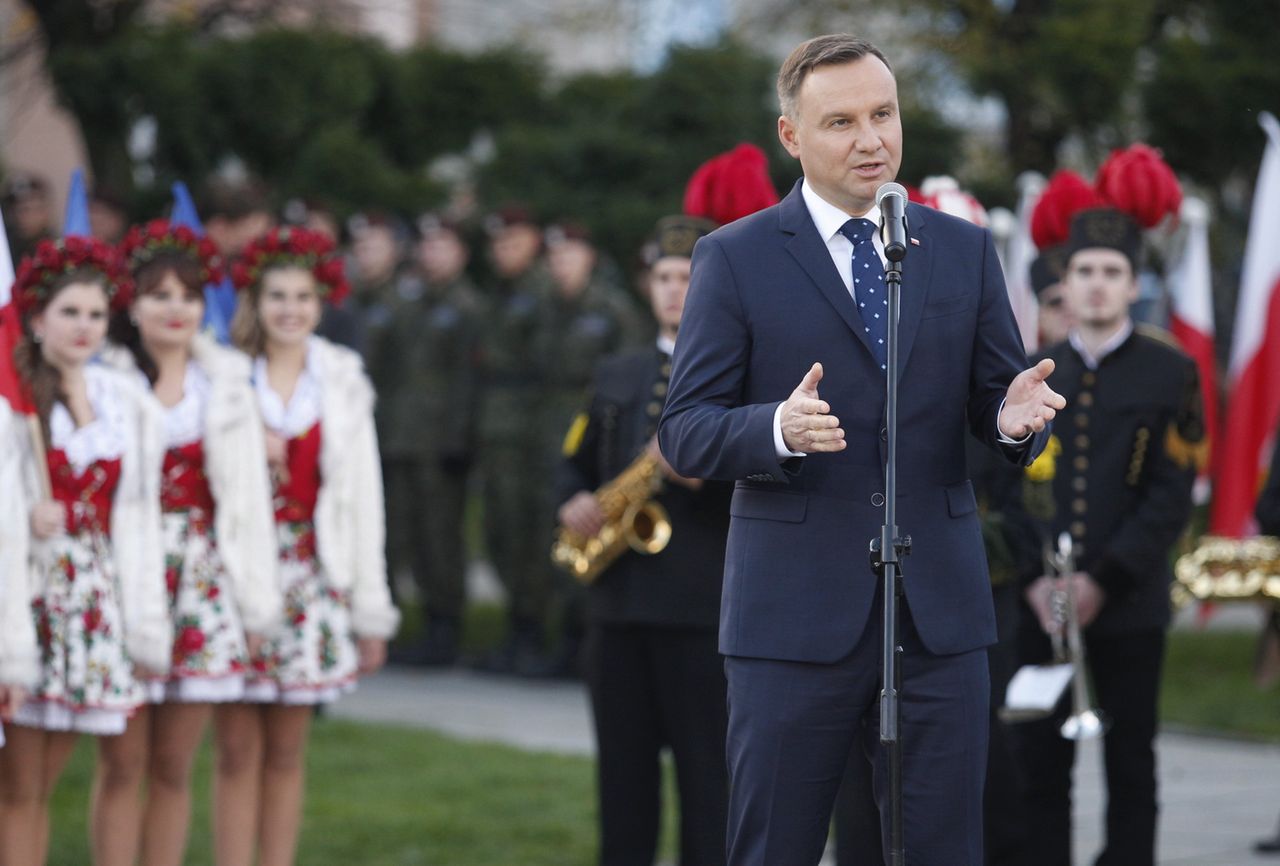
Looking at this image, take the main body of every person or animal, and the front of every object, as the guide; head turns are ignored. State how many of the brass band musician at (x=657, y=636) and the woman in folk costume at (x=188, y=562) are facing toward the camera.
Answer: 2

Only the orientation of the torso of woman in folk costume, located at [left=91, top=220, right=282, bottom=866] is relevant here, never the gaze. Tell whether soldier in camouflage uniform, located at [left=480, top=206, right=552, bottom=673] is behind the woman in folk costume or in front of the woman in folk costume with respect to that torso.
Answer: behind

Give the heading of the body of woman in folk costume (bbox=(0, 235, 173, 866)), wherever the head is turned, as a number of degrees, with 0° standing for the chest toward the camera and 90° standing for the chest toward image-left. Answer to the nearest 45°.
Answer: approximately 0°

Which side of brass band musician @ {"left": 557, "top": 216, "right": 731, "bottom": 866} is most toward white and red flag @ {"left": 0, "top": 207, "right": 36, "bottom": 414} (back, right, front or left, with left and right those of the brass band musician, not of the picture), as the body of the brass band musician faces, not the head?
right

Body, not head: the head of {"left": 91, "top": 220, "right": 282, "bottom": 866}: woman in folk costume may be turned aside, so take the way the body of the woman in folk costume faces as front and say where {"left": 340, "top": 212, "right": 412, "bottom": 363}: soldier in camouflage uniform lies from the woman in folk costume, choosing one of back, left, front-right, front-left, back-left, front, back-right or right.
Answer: back

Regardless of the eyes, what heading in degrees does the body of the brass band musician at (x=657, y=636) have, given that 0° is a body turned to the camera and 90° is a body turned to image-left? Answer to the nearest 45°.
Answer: approximately 0°
